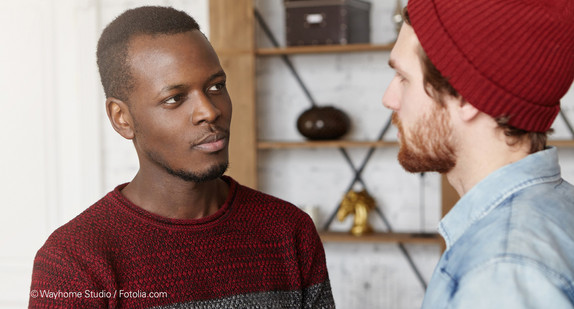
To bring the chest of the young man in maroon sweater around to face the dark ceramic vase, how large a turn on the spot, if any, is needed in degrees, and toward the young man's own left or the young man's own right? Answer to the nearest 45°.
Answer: approximately 135° to the young man's own left

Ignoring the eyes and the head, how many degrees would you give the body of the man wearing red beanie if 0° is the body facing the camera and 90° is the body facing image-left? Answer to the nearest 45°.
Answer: approximately 90°

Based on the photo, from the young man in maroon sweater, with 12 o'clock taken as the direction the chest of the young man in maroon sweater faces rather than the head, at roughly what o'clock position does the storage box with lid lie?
The storage box with lid is roughly at 8 o'clock from the young man in maroon sweater.

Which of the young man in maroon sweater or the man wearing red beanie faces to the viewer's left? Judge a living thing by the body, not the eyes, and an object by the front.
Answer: the man wearing red beanie

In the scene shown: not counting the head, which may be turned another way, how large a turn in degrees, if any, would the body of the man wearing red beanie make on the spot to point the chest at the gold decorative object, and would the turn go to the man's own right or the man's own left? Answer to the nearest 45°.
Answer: approximately 90° to the man's own right

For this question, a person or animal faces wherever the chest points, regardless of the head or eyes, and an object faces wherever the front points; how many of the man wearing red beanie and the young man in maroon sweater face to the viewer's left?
1

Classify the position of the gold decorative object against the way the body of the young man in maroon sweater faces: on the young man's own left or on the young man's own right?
on the young man's own left

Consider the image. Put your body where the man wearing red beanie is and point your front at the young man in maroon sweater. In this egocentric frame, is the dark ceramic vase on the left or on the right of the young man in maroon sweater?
right

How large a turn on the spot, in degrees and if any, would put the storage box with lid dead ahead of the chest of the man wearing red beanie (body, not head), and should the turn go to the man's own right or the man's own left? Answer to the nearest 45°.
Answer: approximately 90° to the man's own right

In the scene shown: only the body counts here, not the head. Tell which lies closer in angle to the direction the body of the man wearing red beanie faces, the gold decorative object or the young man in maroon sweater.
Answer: the young man in maroon sweater

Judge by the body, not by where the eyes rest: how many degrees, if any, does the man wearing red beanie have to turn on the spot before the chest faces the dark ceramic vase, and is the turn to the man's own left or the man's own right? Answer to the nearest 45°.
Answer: approximately 90° to the man's own right

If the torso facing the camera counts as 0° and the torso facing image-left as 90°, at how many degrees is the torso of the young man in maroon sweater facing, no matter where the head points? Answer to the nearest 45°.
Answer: approximately 315°
